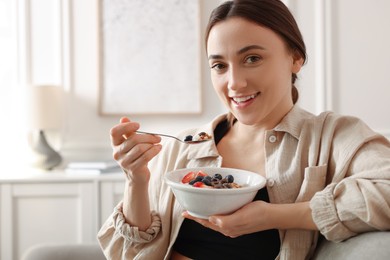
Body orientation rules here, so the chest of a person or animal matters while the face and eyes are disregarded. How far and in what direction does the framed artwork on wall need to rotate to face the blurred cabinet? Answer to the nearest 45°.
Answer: approximately 45° to its right

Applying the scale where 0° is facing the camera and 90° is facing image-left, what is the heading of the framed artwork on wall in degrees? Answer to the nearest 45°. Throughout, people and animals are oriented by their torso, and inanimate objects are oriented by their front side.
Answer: approximately 0°

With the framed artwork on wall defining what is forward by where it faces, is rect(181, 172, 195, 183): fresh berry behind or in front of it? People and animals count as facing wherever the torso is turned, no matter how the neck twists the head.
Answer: in front

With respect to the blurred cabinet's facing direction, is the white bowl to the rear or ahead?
ahead

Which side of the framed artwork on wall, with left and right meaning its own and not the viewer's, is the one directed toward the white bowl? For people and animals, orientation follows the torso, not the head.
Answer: front

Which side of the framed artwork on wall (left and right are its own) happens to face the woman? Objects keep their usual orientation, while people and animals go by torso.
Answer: front

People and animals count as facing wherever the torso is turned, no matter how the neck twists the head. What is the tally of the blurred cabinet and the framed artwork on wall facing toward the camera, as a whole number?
2

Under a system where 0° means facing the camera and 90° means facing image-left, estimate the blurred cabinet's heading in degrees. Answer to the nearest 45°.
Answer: approximately 0°

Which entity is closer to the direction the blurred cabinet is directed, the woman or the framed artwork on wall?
the woman

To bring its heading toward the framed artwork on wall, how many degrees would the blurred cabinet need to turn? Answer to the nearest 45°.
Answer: approximately 135° to its left
